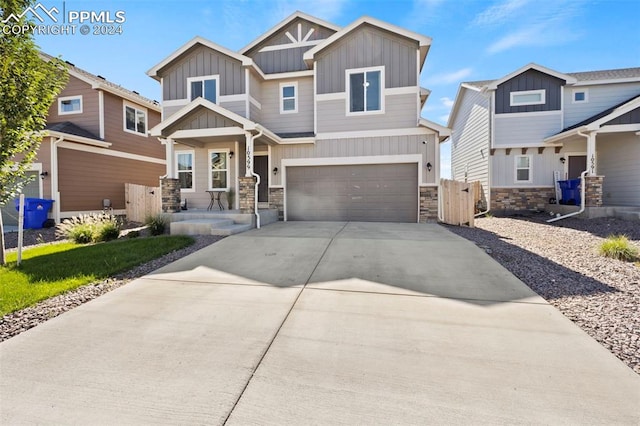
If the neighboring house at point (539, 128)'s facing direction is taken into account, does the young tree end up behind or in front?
in front

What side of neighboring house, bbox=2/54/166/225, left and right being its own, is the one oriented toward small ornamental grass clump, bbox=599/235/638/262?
left

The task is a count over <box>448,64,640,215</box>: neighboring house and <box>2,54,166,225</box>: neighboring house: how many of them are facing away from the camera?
0

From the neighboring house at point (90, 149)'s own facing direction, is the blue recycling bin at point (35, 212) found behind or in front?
in front

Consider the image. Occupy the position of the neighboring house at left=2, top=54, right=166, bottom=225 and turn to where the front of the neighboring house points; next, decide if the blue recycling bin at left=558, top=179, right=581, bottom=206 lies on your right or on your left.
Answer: on your left

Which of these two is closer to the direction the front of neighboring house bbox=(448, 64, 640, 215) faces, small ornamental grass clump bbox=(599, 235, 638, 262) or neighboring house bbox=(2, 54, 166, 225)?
the small ornamental grass clump

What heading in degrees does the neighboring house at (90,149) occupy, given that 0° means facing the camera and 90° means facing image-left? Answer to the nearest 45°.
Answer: approximately 45°

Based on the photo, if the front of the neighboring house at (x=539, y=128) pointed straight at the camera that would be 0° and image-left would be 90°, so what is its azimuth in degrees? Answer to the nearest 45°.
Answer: approximately 0°
